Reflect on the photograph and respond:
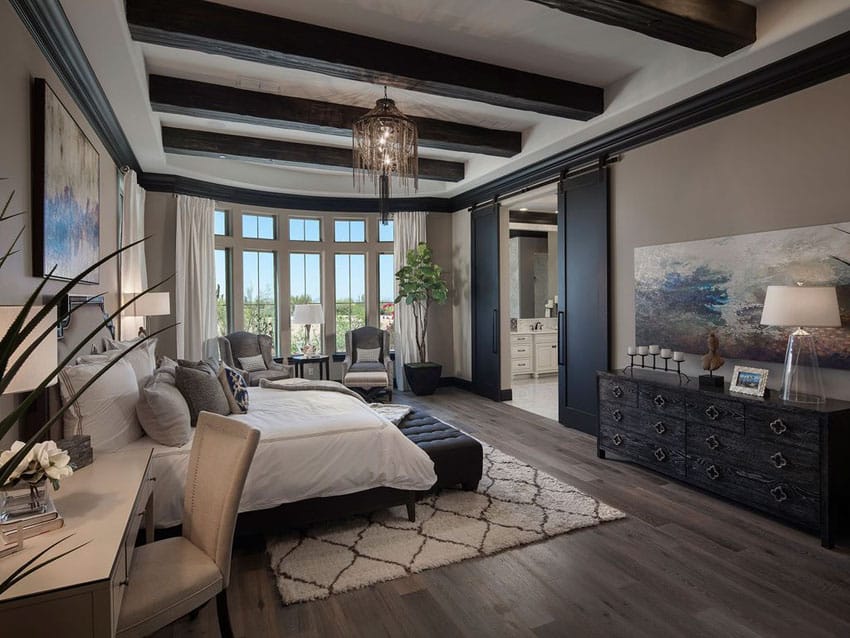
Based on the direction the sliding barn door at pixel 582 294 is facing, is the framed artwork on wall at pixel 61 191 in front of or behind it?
in front

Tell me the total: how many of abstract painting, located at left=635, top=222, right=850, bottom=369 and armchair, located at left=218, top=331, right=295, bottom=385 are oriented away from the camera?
0

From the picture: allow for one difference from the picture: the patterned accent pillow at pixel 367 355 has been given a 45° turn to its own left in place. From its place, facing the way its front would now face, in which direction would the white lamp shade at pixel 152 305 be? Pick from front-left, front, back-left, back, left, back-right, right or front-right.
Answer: right

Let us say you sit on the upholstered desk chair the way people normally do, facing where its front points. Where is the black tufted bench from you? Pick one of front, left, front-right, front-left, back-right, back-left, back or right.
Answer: back

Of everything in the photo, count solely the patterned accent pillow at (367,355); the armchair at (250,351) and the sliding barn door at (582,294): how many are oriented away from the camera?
0

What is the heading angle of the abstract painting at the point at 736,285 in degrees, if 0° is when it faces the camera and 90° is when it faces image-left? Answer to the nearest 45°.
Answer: approximately 45°

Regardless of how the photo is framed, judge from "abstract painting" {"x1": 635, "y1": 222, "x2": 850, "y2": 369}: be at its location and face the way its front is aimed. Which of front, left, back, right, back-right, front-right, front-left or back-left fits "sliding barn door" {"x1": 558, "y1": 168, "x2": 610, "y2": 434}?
right

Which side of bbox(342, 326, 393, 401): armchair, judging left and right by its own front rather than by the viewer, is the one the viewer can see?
front

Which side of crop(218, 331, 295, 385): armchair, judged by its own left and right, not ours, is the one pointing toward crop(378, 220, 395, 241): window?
left

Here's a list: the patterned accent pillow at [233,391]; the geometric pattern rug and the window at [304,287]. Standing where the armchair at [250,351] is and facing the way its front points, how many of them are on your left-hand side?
1

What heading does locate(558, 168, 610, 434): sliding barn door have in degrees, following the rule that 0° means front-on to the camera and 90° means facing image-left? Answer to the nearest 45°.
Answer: approximately 45°

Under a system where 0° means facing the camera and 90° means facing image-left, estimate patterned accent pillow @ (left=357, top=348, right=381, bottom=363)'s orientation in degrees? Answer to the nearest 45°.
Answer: approximately 0°

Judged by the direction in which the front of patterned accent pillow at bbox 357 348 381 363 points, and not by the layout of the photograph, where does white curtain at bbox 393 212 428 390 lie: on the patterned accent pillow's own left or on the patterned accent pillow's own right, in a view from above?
on the patterned accent pillow's own left

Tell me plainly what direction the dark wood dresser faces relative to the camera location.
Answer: facing the viewer and to the left of the viewer

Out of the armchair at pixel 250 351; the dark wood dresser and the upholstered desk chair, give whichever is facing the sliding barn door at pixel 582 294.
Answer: the armchair

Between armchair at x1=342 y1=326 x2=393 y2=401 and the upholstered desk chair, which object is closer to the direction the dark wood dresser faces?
the upholstered desk chair

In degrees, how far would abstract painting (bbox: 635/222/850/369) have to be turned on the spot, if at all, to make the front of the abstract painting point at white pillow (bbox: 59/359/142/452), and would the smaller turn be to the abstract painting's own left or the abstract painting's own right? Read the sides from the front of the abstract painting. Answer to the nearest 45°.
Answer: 0° — it already faces it

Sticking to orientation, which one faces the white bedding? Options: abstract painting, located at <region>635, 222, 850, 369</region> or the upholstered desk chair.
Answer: the abstract painting

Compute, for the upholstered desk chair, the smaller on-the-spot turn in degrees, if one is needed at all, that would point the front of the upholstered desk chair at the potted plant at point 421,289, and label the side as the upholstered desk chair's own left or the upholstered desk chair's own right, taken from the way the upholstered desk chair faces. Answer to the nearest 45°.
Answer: approximately 180°
